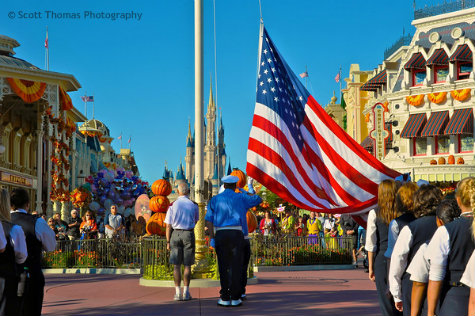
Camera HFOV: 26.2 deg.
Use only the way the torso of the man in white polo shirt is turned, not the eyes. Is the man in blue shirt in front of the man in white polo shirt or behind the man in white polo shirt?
behind

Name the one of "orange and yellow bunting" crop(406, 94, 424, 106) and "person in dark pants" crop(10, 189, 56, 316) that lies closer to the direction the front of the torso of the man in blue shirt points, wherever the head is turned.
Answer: the orange and yellow bunting

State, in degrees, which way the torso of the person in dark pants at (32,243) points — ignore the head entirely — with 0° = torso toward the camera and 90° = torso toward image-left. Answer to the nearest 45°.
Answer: approximately 225°

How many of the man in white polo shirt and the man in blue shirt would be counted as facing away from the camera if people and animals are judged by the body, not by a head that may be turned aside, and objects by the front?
2

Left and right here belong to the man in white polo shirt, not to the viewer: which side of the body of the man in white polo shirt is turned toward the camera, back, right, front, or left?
back

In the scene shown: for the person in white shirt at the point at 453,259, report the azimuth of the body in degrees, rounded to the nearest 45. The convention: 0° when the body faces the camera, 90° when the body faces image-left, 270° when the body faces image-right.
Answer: approximately 135°

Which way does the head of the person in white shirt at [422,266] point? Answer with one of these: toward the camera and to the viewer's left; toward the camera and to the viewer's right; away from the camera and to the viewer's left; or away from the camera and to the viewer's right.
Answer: away from the camera and to the viewer's left

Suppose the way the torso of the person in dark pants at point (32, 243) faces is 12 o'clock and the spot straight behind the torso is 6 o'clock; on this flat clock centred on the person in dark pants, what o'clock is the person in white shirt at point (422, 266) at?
The person in white shirt is roughly at 3 o'clock from the person in dark pants.

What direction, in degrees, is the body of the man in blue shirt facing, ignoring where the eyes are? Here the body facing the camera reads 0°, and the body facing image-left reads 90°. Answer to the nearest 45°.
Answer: approximately 180°
